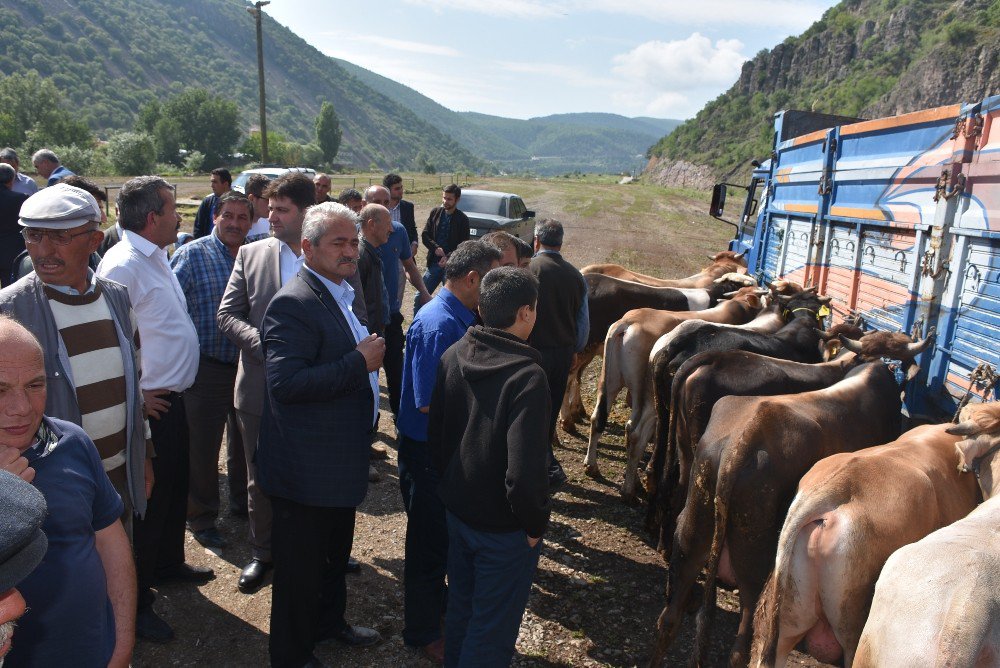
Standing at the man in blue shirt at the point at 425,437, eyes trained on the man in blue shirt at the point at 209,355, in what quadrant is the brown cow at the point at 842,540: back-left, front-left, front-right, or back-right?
back-right

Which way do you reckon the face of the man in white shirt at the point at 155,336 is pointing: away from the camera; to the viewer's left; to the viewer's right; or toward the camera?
to the viewer's right

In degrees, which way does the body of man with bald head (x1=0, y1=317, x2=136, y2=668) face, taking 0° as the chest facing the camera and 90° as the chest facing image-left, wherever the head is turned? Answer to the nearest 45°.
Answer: approximately 45°

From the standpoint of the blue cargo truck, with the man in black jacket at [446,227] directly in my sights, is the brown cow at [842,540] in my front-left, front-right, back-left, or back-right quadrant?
back-left

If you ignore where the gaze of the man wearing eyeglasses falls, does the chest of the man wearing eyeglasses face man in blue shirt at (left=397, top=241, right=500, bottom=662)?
no

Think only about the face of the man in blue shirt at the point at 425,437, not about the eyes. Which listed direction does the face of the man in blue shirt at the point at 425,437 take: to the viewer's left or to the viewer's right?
to the viewer's right

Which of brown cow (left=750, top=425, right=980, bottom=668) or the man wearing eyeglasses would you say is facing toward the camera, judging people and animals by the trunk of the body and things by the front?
the man wearing eyeglasses

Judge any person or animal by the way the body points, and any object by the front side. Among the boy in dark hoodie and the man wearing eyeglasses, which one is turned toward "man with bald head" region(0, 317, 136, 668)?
the man wearing eyeglasses

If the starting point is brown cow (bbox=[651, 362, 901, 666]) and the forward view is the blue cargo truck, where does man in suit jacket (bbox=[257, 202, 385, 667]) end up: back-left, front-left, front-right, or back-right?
back-left

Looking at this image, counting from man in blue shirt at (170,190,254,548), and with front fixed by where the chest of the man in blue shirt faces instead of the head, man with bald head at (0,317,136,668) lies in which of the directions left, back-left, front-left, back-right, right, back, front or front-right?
front-right

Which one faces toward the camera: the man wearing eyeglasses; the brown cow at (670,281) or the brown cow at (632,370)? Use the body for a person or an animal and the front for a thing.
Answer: the man wearing eyeglasses

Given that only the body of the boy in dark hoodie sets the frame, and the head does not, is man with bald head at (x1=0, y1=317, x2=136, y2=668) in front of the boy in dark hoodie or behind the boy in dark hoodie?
behind

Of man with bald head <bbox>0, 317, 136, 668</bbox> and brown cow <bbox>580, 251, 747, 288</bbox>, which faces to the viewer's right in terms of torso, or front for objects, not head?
the brown cow

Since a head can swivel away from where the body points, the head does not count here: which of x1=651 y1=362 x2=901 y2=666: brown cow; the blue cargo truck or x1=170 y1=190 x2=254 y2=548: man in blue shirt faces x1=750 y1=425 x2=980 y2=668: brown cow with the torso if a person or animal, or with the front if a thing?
the man in blue shirt

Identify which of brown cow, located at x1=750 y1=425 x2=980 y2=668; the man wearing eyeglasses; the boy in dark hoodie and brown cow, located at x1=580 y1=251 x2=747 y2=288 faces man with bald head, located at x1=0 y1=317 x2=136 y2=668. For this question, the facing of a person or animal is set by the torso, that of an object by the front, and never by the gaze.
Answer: the man wearing eyeglasses

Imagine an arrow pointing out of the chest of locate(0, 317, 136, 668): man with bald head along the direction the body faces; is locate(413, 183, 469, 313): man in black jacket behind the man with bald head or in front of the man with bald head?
behind

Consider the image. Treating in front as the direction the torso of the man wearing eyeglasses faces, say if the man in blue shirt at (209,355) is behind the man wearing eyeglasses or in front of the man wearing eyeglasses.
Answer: behind
